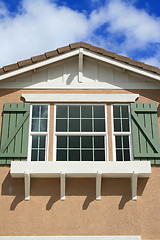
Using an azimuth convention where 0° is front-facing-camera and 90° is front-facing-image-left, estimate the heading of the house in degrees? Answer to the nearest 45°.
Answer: approximately 0°
